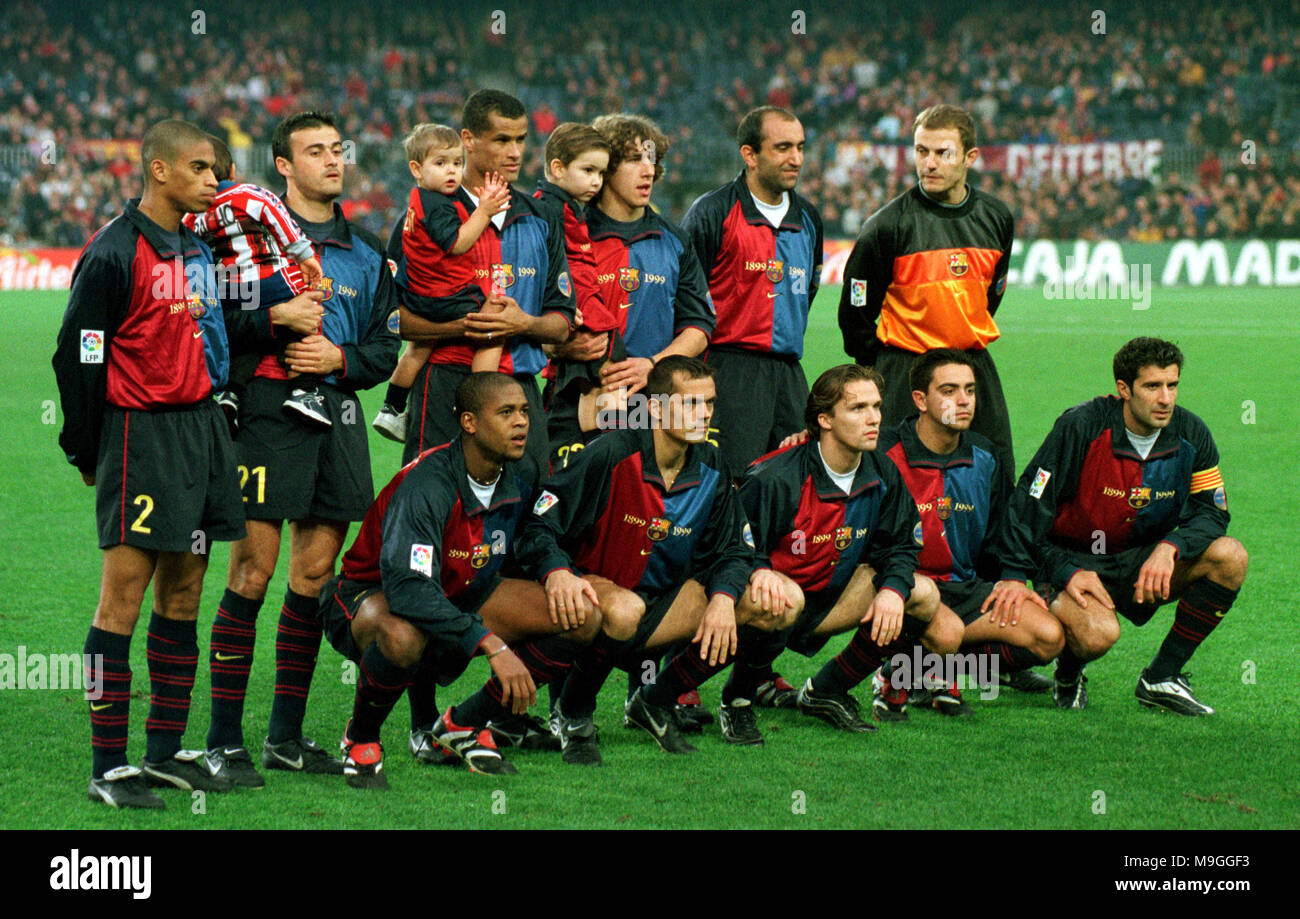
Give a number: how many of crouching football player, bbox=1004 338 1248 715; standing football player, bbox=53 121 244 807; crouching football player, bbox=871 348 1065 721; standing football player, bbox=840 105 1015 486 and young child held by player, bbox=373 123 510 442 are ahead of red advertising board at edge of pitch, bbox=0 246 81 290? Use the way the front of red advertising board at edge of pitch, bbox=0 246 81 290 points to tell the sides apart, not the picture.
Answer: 5

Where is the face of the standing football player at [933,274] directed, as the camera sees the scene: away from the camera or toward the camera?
toward the camera

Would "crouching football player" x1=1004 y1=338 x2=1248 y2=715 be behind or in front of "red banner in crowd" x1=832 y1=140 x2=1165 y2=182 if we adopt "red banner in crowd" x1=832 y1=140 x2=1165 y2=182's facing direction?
in front

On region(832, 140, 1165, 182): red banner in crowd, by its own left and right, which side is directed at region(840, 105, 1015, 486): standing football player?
front

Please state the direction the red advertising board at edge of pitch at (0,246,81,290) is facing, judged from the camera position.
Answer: facing the viewer

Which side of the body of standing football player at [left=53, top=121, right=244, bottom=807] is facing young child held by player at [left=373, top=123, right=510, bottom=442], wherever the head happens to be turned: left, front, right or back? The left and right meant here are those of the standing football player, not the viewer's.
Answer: left

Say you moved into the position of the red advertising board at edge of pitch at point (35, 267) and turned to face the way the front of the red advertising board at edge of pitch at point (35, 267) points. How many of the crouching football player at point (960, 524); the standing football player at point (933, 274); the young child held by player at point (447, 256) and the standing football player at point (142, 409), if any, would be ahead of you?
4

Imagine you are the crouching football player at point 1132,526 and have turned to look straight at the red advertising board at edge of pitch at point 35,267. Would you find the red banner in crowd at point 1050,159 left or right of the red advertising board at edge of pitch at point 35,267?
right

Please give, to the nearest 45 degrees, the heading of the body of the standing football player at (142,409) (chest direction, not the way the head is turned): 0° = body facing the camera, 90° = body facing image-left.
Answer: approximately 315°

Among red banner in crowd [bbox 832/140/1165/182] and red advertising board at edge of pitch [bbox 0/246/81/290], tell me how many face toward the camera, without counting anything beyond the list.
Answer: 2

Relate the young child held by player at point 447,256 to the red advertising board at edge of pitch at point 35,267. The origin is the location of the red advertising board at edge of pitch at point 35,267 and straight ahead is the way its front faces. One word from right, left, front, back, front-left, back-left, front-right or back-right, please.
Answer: front

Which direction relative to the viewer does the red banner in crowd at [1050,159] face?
toward the camera

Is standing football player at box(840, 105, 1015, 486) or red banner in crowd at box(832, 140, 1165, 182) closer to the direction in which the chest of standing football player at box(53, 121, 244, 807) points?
the standing football player

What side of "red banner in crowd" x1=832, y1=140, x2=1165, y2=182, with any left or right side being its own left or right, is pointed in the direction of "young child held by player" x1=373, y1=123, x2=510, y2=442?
front

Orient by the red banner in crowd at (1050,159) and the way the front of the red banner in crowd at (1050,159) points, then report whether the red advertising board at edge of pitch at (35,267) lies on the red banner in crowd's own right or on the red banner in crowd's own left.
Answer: on the red banner in crowd's own right
